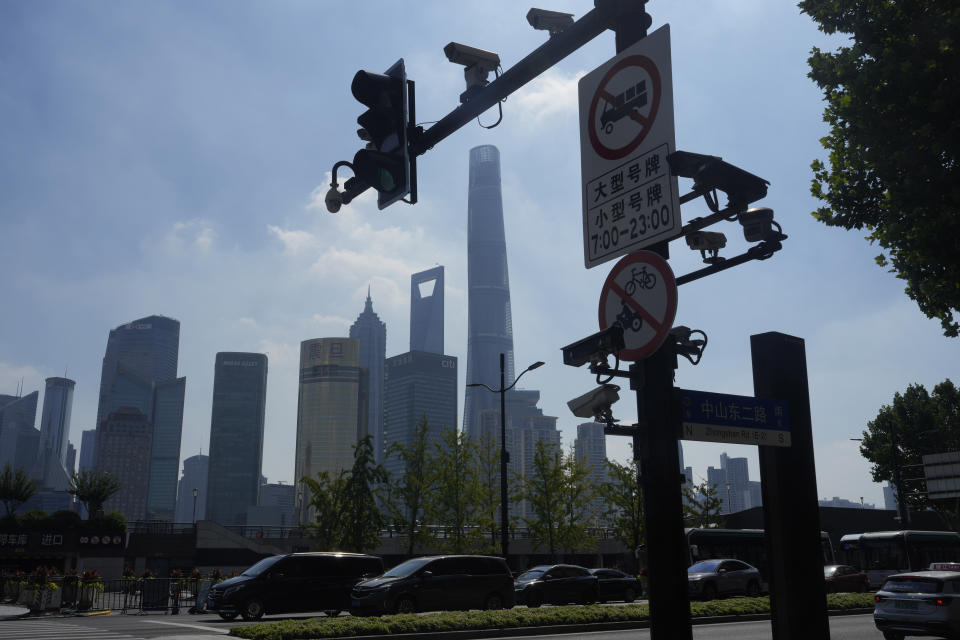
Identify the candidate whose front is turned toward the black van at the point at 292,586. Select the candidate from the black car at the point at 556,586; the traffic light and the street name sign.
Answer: the black car

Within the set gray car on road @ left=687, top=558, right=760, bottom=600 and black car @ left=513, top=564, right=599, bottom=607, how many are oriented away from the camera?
0

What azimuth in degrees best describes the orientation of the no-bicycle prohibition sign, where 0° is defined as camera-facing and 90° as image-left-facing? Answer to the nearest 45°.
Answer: approximately 45°

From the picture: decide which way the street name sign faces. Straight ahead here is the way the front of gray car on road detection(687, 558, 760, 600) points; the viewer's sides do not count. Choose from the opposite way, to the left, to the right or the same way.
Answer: to the left

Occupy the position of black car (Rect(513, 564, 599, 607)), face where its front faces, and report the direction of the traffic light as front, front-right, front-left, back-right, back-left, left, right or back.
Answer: front-left

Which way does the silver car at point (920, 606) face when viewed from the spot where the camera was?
facing away from the viewer and to the right of the viewer

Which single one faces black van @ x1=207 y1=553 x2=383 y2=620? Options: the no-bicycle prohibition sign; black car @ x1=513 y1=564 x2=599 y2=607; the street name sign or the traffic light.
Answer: the black car

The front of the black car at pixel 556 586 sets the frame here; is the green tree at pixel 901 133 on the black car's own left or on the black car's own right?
on the black car's own left

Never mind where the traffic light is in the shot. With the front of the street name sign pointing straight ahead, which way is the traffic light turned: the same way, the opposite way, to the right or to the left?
to the right

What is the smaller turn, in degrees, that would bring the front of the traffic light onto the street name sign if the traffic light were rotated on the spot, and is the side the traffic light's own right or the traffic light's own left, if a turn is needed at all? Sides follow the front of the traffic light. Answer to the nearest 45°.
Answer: approximately 135° to the traffic light's own left

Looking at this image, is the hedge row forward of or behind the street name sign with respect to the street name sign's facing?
behind

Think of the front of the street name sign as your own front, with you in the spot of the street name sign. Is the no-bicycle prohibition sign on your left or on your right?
on your right

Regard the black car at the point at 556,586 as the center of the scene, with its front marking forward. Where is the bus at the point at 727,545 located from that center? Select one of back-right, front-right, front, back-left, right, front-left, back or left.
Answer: back
